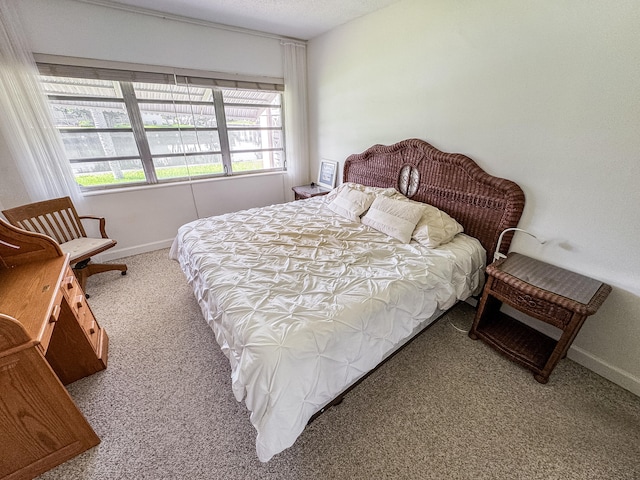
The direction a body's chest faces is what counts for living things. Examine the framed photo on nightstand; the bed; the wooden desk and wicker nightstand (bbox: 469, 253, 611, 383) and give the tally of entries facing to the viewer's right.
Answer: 1

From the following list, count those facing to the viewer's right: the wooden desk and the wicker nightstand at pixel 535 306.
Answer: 1

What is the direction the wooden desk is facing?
to the viewer's right

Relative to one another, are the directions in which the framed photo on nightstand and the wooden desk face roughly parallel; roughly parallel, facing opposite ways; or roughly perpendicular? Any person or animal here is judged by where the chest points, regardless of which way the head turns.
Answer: roughly parallel, facing opposite ways

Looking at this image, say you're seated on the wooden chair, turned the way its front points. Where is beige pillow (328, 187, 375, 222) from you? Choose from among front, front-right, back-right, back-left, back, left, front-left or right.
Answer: front

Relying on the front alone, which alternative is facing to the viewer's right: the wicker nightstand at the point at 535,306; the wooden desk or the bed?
the wooden desk

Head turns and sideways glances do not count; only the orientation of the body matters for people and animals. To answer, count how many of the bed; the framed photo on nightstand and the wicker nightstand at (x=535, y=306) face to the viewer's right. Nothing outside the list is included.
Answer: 0

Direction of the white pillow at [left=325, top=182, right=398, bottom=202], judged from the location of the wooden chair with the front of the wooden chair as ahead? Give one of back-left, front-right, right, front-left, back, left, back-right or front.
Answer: front

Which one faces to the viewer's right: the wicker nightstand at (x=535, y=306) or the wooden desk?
the wooden desk

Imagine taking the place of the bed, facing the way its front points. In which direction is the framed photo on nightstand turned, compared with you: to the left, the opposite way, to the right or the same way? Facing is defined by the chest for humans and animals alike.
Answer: the same way

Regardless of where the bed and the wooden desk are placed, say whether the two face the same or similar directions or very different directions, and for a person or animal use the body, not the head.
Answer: very different directions

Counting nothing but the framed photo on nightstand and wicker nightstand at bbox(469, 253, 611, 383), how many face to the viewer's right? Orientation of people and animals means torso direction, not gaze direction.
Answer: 0

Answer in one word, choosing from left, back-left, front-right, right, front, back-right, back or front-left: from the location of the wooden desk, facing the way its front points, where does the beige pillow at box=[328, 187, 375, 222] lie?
front
